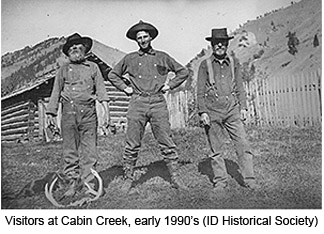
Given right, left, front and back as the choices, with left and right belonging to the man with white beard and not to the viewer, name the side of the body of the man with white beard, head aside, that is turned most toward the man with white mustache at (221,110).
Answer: left

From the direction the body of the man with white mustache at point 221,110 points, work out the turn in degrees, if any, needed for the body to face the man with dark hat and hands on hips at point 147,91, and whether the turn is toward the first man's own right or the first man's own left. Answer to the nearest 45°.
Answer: approximately 90° to the first man's own right

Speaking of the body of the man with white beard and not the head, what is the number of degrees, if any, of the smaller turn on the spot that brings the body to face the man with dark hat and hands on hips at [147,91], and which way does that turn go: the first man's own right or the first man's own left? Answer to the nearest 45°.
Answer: approximately 90° to the first man's own left

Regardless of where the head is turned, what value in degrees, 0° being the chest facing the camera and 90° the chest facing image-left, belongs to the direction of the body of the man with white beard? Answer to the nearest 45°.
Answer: approximately 0°

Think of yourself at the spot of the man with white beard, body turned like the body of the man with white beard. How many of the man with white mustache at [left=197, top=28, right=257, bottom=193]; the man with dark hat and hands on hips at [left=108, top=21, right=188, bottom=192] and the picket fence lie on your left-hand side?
3

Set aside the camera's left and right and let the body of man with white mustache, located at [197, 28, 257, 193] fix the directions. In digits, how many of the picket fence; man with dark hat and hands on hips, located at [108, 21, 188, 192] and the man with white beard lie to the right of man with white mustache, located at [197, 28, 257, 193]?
2

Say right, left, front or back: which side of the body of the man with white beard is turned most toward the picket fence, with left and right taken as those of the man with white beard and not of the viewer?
left

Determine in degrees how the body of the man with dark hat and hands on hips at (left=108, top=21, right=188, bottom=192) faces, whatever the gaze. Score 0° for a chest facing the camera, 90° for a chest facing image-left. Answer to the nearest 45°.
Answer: approximately 0°

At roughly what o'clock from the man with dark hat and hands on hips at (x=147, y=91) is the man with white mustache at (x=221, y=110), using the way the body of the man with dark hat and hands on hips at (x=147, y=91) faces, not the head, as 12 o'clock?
the man with white mustache at (x=221, y=110) is roughly at 9 o'clock from the man with dark hat and hands on hips at (x=147, y=91).
